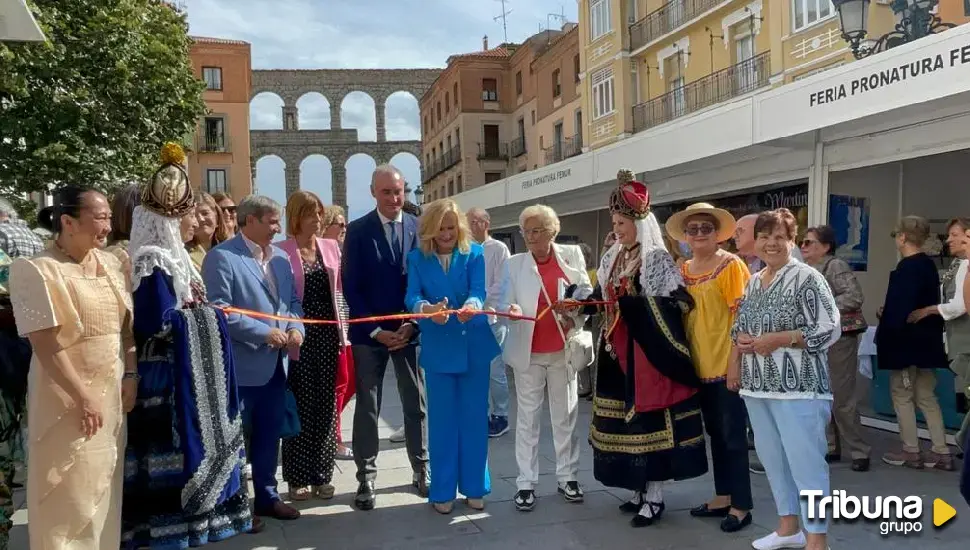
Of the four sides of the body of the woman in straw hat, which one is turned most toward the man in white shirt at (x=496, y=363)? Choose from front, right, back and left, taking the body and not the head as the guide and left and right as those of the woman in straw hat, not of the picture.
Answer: right

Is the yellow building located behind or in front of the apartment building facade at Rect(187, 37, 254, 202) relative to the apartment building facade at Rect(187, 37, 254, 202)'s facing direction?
in front

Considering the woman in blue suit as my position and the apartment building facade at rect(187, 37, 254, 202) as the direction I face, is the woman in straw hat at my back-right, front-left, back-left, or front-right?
back-right

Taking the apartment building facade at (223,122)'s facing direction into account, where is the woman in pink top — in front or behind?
in front

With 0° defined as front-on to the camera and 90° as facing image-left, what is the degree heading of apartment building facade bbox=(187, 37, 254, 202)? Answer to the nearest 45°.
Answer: approximately 0°

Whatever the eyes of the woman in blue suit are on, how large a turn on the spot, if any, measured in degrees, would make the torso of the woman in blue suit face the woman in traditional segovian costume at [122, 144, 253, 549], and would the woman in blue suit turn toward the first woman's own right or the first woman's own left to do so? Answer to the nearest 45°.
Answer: approximately 45° to the first woman's own right

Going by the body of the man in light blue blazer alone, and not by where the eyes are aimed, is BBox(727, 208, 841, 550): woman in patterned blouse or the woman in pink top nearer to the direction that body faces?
the woman in patterned blouse

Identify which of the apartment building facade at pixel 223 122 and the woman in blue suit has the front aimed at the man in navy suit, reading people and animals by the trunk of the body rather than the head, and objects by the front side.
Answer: the apartment building facade

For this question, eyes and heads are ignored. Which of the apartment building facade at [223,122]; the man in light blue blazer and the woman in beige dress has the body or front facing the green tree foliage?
the apartment building facade

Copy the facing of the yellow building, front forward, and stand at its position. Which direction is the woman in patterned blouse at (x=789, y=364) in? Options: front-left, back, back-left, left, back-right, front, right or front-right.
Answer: front-left

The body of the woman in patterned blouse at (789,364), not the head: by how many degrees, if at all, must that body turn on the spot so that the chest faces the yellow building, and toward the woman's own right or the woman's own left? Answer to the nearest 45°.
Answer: approximately 135° to the woman's own right
